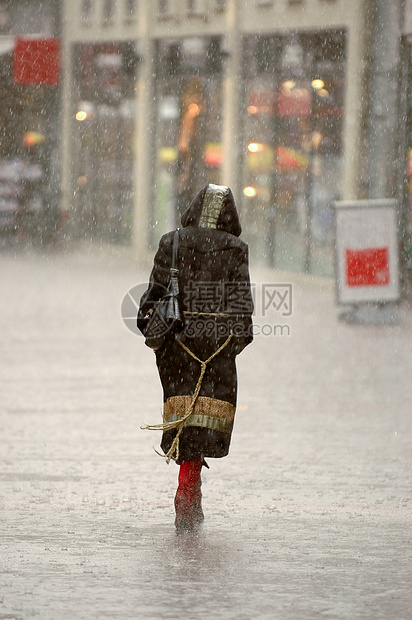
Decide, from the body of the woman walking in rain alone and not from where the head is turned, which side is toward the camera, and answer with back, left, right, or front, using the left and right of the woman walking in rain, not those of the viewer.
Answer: back

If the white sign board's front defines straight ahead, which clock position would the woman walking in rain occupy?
The woman walking in rain is roughly at 12 o'clock from the white sign board.

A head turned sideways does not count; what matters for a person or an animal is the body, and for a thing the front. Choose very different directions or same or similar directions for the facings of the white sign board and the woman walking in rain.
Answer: very different directions

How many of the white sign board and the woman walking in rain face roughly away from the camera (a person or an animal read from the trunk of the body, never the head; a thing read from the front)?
1

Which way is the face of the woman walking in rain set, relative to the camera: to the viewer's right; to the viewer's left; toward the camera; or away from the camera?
away from the camera

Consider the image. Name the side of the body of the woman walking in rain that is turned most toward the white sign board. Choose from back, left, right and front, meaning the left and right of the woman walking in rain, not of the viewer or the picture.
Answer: front

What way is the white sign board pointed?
toward the camera

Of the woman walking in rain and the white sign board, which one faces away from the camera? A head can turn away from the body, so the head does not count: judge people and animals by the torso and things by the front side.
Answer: the woman walking in rain
